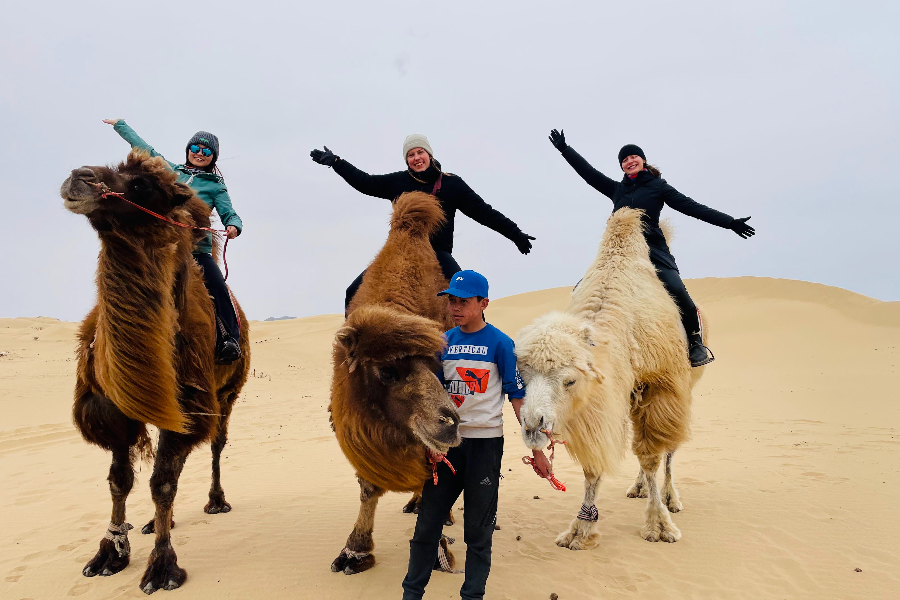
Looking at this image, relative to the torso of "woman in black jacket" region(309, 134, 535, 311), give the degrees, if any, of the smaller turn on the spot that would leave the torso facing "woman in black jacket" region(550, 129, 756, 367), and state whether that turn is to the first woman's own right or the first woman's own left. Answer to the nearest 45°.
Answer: approximately 90° to the first woman's own left

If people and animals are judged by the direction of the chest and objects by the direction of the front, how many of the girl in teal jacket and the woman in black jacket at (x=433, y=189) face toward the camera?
2

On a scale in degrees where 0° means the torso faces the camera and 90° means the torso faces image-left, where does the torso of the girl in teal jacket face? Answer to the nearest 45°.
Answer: approximately 0°

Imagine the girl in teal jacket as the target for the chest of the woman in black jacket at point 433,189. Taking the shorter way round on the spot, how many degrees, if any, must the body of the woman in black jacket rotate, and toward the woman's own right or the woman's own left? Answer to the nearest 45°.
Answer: approximately 90° to the woman's own right

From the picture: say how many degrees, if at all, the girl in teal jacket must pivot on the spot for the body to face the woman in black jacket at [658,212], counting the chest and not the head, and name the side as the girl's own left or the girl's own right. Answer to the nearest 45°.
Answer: approximately 90° to the girl's own left
